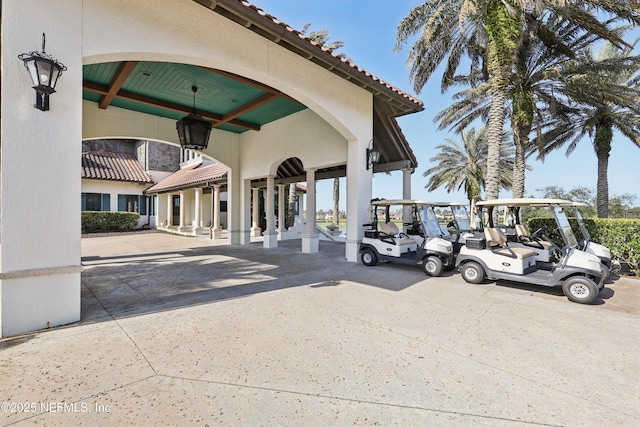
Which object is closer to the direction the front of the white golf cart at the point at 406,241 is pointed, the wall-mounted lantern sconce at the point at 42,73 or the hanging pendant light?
the wall-mounted lantern sconce

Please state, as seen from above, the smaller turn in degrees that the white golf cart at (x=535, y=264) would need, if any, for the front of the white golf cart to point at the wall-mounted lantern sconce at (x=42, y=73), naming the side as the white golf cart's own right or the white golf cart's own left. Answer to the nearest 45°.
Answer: approximately 135° to the white golf cart's own right

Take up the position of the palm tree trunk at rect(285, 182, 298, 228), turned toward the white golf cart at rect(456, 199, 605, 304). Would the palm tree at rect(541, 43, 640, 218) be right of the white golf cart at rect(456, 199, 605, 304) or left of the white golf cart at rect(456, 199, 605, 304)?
left

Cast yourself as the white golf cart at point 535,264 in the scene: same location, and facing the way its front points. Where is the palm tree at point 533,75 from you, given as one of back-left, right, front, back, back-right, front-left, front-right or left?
left

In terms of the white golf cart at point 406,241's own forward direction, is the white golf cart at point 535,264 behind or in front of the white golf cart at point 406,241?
in front

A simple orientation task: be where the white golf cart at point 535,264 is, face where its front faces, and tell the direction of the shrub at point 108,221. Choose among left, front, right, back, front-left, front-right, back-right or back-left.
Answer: back

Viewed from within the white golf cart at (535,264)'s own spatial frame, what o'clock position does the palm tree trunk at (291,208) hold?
The palm tree trunk is roughly at 7 o'clock from the white golf cart.

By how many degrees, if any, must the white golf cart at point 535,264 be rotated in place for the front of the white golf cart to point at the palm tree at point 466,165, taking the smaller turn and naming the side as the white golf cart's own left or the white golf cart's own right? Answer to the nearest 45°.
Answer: approximately 90° to the white golf cart's own left

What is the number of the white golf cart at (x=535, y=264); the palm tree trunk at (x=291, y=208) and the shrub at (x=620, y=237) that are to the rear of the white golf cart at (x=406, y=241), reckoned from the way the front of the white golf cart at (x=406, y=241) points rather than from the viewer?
1

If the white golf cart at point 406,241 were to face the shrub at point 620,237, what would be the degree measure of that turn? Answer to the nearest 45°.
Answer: approximately 45° to its left

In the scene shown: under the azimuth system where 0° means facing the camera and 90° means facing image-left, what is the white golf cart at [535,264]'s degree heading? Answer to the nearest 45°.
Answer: approximately 270°
